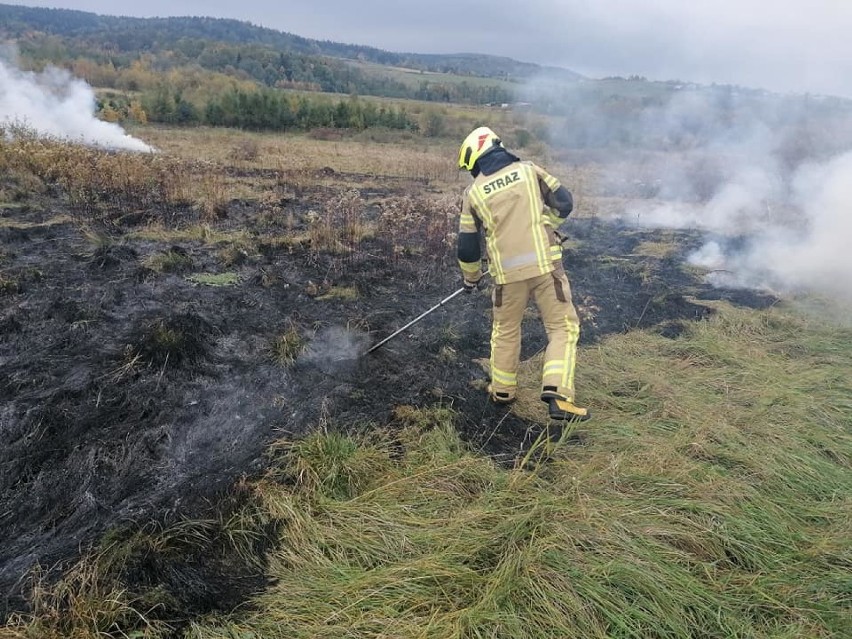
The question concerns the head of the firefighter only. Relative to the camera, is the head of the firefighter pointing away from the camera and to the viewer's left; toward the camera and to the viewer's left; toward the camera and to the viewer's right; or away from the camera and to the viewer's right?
away from the camera and to the viewer's left

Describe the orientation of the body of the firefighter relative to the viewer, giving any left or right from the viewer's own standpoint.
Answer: facing away from the viewer
